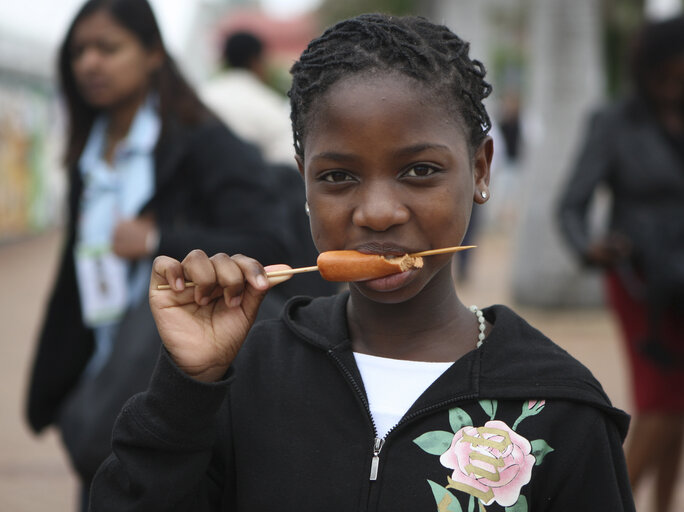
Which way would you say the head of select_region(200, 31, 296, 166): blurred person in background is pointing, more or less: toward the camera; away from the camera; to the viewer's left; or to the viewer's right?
away from the camera

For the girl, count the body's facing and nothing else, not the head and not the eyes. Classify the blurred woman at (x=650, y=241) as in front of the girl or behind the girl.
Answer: behind

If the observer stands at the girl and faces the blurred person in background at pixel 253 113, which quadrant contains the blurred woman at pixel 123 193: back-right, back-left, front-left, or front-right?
front-left

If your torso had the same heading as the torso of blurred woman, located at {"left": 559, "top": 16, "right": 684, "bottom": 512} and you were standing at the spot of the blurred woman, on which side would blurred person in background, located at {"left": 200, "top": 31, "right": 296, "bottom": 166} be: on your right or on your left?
on your right

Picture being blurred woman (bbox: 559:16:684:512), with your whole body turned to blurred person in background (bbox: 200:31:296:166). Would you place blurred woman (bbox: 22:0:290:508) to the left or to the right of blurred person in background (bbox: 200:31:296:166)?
left

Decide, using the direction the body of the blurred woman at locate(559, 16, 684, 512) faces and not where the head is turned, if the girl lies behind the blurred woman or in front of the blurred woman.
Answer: in front

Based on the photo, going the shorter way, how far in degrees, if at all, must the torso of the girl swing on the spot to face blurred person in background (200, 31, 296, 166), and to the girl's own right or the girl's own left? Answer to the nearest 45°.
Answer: approximately 180°

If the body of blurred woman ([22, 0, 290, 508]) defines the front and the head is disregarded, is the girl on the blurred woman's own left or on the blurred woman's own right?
on the blurred woman's own left

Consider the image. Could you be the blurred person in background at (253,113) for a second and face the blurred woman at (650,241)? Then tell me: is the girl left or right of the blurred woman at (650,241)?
right

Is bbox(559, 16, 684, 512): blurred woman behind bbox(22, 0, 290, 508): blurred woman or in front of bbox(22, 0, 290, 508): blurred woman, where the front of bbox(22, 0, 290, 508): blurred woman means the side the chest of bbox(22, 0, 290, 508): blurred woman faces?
behind

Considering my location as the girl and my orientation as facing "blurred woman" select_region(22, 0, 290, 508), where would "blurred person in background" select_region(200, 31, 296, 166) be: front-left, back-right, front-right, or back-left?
front-right

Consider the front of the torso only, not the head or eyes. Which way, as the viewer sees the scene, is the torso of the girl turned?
toward the camera
